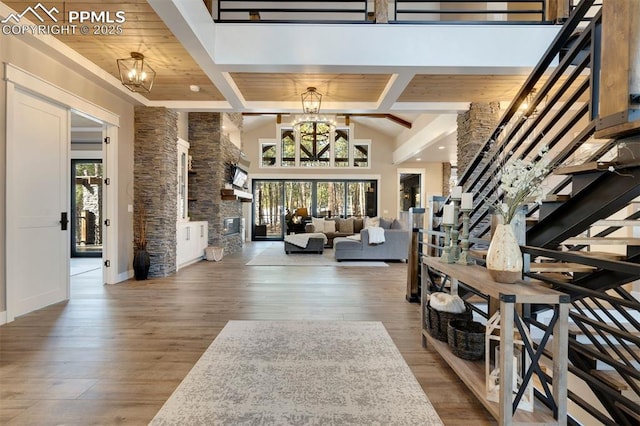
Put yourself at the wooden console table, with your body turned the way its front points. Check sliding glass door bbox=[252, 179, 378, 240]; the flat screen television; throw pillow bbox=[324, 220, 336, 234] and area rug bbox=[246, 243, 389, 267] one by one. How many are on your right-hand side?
4

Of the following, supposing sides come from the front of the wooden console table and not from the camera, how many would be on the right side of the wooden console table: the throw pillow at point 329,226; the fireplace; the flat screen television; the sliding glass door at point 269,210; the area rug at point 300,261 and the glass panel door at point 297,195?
6

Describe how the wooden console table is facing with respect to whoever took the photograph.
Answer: facing the viewer and to the left of the viewer

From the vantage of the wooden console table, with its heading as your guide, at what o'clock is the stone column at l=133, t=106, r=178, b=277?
The stone column is roughly at 2 o'clock from the wooden console table.

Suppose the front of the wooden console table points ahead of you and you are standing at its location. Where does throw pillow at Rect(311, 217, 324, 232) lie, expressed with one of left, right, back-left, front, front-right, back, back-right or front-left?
right

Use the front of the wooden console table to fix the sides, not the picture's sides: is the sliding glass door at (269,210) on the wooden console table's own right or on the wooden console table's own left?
on the wooden console table's own right

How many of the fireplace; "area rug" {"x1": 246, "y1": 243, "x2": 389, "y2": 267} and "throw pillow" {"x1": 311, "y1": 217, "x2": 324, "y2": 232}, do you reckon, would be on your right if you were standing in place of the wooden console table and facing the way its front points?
3

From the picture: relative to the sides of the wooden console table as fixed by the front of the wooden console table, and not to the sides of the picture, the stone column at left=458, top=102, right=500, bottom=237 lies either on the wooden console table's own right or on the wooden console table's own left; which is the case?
on the wooden console table's own right

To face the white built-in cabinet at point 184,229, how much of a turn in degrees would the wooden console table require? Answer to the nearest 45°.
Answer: approximately 90° to its right

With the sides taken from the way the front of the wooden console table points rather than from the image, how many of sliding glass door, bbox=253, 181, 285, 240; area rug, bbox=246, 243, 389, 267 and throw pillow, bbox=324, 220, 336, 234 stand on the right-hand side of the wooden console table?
3

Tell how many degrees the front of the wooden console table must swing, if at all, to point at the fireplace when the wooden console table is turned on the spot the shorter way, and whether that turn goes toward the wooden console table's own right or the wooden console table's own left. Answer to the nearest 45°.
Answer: approximately 90° to the wooden console table's own right

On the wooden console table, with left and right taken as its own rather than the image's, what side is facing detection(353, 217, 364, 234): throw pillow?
right

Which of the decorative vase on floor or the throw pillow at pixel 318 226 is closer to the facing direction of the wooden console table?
the decorative vase on floor

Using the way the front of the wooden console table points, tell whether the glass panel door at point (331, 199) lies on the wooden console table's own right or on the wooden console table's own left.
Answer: on the wooden console table's own right

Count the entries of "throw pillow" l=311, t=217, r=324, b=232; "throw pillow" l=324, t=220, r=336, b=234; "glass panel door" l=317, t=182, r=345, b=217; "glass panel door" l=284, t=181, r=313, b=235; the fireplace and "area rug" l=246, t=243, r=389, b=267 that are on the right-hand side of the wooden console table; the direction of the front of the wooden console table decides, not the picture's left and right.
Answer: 6

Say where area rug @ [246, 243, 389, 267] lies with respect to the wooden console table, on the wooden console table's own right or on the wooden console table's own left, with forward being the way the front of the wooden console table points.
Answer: on the wooden console table's own right

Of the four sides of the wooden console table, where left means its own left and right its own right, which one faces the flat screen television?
right
